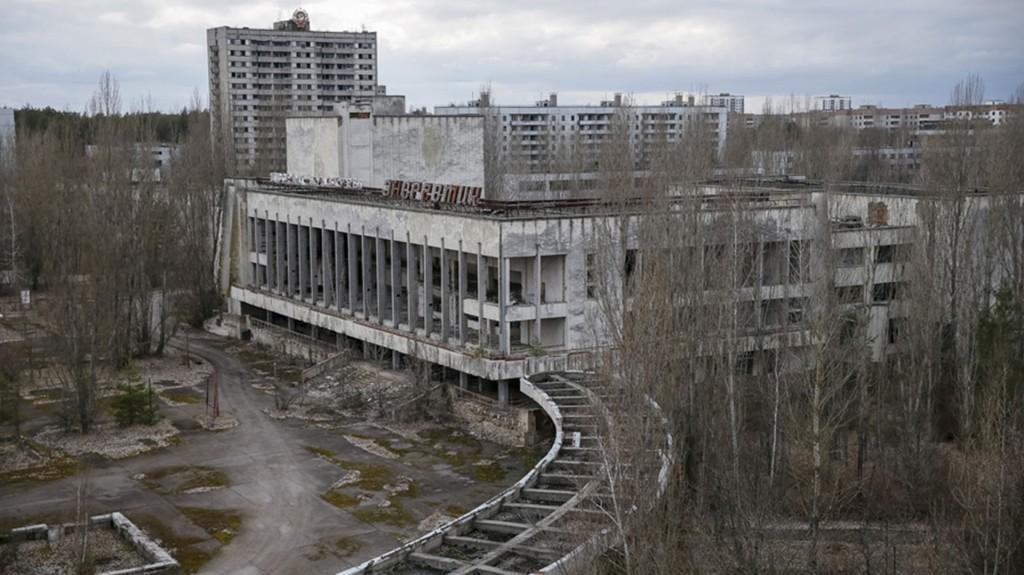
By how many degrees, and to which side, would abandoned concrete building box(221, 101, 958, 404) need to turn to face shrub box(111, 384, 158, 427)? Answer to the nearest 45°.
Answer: approximately 45° to its right

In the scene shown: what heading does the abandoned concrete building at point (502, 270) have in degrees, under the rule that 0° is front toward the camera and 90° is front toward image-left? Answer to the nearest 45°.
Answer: approximately 45°

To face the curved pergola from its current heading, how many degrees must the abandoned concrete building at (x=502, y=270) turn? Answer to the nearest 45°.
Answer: approximately 45° to its left
